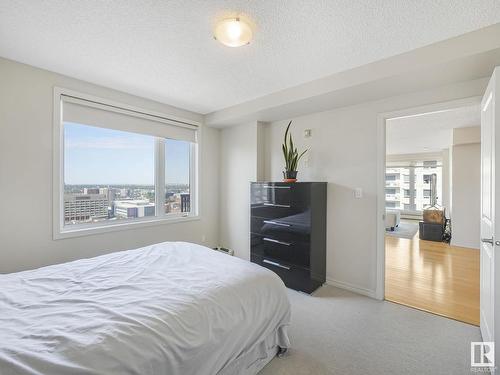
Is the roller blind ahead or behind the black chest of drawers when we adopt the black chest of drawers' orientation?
ahead

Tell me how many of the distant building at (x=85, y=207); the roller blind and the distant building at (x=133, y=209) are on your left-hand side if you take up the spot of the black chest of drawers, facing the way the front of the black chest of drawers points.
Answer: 0

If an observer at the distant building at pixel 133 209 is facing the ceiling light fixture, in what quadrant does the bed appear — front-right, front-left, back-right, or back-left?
front-right

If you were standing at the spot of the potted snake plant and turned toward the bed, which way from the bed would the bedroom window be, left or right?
right

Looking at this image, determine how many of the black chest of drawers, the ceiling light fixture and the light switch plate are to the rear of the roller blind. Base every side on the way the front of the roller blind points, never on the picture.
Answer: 0

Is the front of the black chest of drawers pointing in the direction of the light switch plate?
no

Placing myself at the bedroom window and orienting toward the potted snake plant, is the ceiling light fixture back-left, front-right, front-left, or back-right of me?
front-right

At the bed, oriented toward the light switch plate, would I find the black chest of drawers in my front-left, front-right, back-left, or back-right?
front-left

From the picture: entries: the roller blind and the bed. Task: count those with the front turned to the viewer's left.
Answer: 0

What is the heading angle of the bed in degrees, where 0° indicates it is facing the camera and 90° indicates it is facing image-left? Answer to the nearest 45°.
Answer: approximately 225°

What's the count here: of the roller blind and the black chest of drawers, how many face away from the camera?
0

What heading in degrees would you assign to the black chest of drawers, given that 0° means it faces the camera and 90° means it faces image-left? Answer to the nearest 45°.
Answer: approximately 45°
